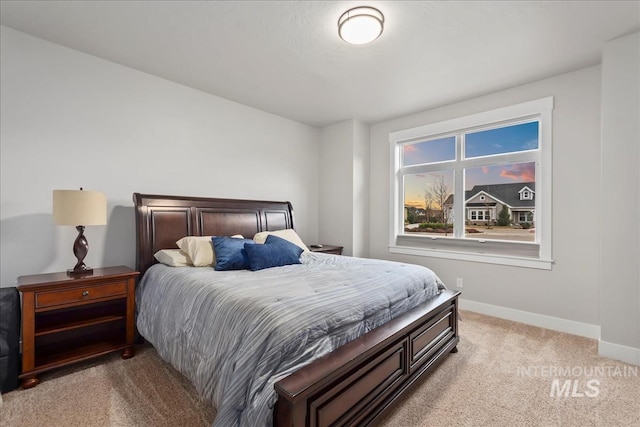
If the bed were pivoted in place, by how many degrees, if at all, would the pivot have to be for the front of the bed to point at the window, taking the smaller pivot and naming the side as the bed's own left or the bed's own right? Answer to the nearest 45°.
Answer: approximately 90° to the bed's own left

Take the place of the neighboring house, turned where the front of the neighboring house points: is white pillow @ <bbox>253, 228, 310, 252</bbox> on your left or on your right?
on your right

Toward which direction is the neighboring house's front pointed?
toward the camera

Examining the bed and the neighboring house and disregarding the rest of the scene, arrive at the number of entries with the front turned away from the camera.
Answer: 0

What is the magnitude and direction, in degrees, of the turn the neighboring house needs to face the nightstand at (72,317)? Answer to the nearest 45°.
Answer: approximately 45° to its right

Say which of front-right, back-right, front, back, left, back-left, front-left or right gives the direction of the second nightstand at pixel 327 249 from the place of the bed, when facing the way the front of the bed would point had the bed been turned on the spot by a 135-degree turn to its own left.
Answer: front

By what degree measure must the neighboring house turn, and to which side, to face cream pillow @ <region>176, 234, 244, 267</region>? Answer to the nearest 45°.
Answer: approximately 45° to its right

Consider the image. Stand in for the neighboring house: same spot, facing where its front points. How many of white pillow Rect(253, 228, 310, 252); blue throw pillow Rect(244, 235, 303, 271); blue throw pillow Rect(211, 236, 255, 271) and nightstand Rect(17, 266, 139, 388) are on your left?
0

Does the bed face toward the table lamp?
no

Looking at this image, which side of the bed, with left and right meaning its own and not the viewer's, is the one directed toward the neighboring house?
left

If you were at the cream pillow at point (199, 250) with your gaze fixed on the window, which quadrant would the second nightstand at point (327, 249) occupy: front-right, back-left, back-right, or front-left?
front-left

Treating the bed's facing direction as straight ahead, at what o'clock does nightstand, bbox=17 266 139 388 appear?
The nightstand is roughly at 5 o'clock from the bed.
